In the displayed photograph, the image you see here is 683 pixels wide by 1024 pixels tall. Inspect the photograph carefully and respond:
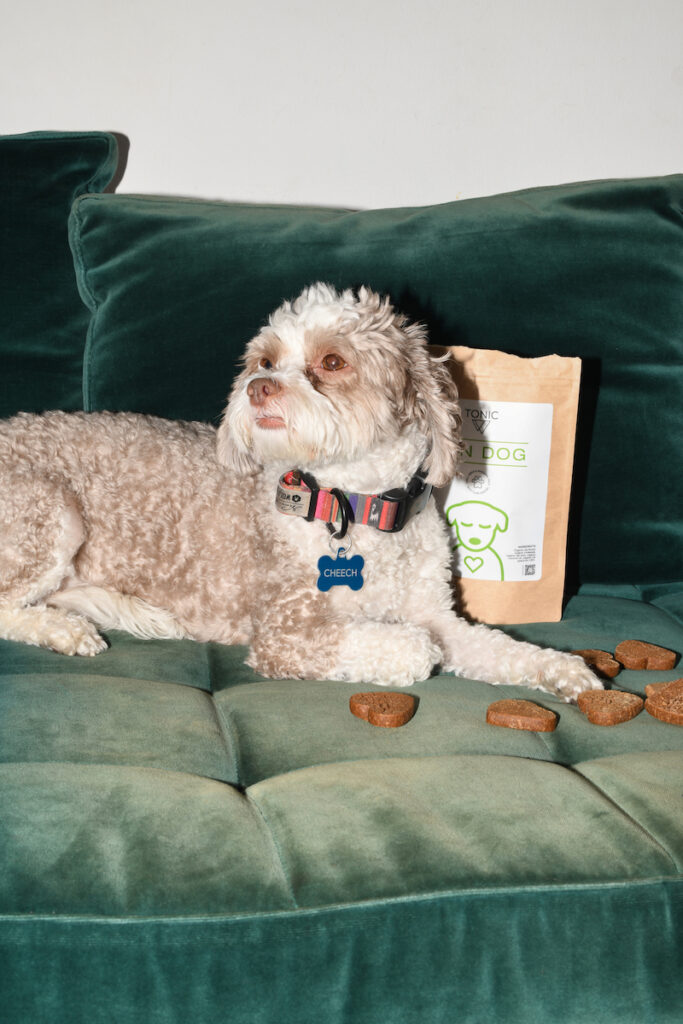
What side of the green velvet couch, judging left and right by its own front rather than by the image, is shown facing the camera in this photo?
front

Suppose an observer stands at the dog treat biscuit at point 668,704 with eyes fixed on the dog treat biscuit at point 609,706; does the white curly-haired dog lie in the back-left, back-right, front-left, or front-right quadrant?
front-right

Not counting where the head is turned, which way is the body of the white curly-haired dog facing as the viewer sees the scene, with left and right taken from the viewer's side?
facing the viewer and to the right of the viewer

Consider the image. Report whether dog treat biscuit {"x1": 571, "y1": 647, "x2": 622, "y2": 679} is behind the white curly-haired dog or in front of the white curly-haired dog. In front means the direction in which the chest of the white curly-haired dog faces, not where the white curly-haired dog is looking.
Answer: in front

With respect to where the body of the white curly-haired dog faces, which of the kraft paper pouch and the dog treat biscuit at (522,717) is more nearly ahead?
the dog treat biscuit

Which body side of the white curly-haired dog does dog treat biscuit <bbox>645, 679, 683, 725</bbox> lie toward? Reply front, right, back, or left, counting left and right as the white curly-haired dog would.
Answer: front

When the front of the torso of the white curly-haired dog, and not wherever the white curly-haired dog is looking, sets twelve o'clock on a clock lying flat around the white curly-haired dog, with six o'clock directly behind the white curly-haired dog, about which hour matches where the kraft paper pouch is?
The kraft paper pouch is roughly at 10 o'clock from the white curly-haired dog.
